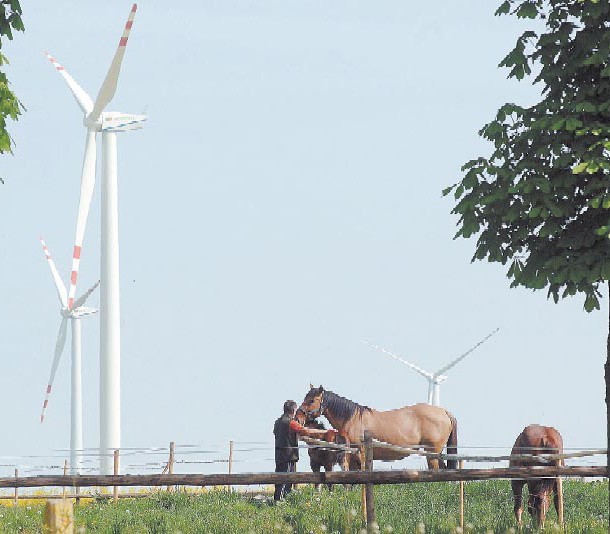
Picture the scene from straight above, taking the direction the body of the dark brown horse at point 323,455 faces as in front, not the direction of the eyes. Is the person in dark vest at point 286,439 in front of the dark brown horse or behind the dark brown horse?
in front

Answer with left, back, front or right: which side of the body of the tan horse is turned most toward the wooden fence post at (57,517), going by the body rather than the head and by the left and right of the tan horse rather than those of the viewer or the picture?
left

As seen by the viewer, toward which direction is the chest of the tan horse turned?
to the viewer's left

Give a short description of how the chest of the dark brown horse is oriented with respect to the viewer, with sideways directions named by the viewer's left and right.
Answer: facing the viewer and to the left of the viewer
